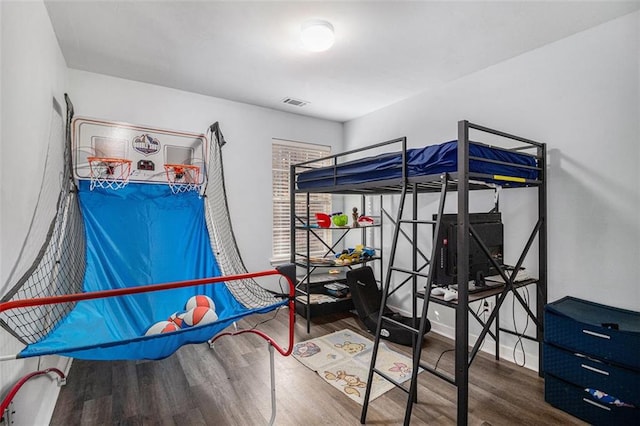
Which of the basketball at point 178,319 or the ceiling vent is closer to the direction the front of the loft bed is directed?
the basketball

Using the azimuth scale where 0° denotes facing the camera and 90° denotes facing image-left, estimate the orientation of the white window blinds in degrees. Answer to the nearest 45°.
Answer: approximately 315°

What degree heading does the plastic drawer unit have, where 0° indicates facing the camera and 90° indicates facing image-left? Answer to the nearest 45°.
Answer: approximately 45°

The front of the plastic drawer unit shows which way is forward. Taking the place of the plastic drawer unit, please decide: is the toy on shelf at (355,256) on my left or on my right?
on my right

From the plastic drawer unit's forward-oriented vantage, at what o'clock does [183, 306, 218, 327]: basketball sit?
The basketball is roughly at 12 o'clock from the plastic drawer unit.

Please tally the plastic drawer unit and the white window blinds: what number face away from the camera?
0

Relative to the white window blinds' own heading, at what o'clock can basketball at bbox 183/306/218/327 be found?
The basketball is roughly at 2 o'clock from the white window blinds.

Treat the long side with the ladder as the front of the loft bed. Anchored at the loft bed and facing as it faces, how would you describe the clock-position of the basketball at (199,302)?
The basketball is roughly at 1 o'clock from the loft bed.

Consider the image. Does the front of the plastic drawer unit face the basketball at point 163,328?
yes

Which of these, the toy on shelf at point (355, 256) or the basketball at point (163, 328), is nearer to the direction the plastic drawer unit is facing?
the basketball
